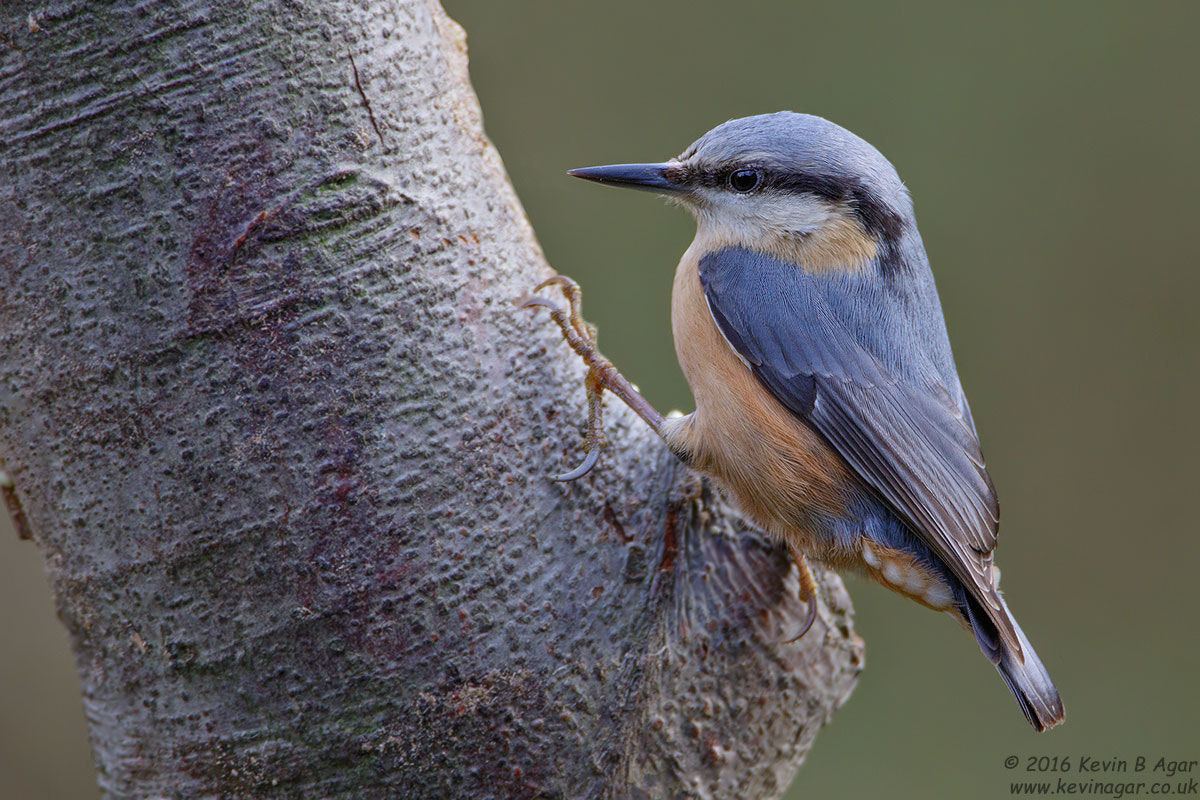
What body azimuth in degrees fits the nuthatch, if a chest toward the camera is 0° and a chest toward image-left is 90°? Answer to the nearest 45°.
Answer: approximately 90°
